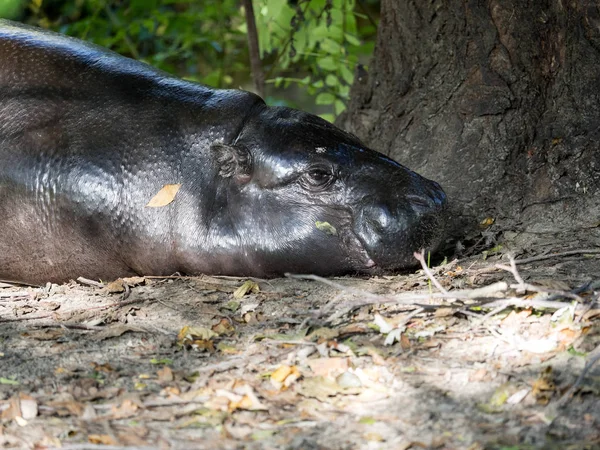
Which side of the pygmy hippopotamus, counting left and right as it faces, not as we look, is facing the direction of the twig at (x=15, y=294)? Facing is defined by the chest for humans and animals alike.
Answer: back

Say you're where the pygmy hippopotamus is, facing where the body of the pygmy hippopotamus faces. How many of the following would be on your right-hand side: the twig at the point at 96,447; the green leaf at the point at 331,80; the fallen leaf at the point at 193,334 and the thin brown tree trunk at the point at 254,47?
2

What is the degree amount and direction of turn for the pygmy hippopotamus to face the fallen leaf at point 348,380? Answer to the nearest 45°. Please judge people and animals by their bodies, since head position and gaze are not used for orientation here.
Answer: approximately 90° to its right

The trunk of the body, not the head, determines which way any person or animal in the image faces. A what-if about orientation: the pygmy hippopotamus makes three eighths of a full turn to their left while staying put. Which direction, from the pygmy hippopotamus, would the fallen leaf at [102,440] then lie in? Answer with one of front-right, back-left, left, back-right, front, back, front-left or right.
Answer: back-left

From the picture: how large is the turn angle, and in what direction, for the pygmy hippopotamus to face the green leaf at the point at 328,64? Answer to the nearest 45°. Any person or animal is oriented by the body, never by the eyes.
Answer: approximately 90° to its left

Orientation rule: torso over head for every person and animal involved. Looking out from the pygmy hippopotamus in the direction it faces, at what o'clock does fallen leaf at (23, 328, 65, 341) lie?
The fallen leaf is roughly at 4 o'clock from the pygmy hippopotamus.

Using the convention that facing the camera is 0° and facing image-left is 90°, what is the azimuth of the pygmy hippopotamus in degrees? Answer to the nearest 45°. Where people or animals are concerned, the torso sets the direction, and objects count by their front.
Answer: approximately 270°

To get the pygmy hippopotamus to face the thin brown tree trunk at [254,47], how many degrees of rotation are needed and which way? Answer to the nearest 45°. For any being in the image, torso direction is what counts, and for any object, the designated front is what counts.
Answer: approximately 90° to its left

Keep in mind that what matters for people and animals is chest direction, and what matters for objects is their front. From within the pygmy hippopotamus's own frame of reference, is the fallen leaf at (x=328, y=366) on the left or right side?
on its right

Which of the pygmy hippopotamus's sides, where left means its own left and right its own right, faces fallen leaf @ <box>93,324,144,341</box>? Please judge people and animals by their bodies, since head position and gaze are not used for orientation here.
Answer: right

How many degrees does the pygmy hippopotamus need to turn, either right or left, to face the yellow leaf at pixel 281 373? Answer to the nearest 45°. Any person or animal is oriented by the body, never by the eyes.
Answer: approximately 90° to its right

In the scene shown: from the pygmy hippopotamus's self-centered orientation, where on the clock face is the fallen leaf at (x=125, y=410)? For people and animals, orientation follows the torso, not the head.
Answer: The fallen leaf is roughly at 3 o'clock from the pygmy hippopotamus.

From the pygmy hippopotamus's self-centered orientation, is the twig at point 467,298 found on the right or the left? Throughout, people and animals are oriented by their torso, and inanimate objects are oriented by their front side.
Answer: on its right

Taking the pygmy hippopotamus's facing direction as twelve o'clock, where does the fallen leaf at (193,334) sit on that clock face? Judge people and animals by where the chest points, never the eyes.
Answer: The fallen leaf is roughly at 3 o'clock from the pygmy hippopotamus.
